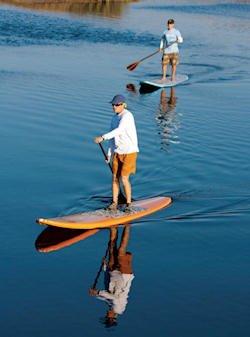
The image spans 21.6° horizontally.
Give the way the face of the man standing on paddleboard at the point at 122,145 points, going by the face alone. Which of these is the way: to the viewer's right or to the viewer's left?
to the viewer's left

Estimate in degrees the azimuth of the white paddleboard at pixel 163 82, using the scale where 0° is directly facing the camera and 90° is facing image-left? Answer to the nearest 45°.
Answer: approximately 45°

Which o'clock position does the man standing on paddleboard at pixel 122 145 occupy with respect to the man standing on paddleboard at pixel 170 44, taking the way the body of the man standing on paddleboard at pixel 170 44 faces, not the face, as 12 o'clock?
the man standing on paddleboard at pixel 122 145 is roughly at 12 o'clock from the man standing on paddleboard at pixel 170 44.

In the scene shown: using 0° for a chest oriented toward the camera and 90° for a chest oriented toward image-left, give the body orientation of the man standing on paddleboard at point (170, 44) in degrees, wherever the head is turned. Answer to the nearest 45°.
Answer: approximately 0°
